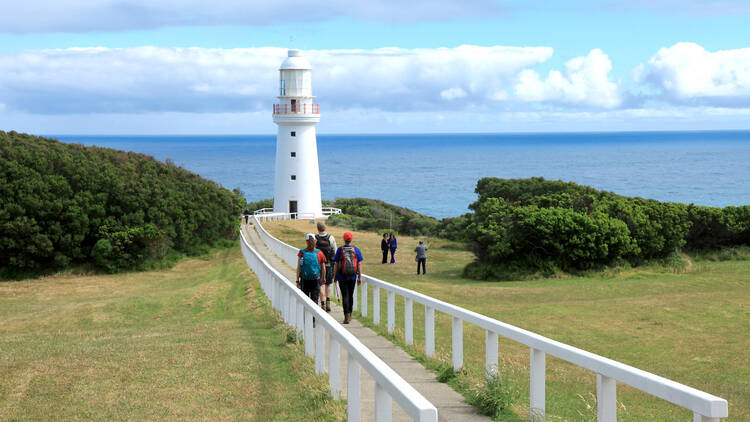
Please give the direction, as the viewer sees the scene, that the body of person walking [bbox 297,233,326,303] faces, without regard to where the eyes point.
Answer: away from the camera

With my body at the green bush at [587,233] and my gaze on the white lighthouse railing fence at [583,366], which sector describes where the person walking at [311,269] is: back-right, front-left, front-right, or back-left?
front-right

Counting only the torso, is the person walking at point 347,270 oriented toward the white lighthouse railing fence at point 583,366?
no

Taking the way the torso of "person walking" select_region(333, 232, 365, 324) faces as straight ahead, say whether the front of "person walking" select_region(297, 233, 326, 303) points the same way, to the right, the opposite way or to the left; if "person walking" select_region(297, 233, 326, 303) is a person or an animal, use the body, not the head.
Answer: the same way

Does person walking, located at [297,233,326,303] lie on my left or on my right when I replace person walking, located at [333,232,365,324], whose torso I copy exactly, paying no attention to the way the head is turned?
on my left

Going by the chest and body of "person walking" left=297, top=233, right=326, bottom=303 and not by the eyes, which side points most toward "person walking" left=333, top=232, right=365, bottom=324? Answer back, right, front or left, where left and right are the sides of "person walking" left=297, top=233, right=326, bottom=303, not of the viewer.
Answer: right

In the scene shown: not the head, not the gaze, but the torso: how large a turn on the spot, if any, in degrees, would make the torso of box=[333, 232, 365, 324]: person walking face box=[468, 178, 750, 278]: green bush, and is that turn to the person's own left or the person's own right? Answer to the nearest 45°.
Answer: approximately 45° to the person's own right

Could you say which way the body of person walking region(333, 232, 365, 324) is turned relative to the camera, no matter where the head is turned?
away from the camera

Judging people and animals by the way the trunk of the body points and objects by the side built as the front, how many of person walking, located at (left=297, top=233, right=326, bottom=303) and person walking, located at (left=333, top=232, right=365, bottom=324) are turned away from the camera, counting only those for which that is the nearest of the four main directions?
2

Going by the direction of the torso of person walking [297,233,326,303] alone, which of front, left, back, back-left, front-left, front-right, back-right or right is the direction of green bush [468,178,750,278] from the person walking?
front-right

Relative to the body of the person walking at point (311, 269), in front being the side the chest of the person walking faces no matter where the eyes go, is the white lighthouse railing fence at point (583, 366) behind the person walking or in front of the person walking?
behind
